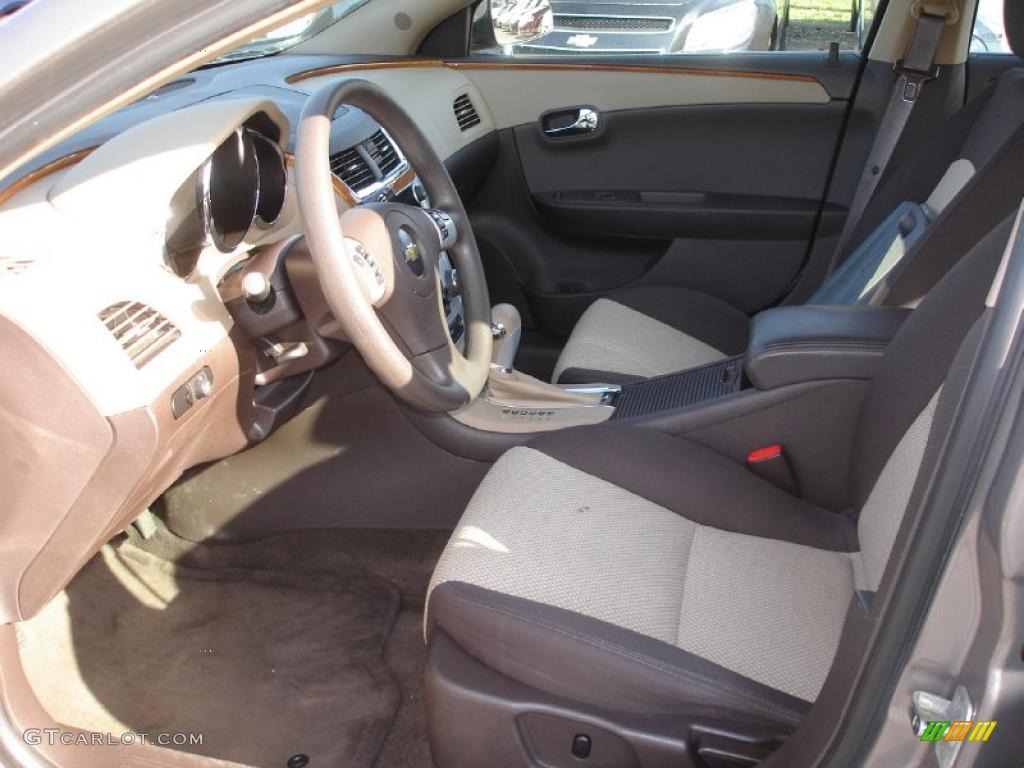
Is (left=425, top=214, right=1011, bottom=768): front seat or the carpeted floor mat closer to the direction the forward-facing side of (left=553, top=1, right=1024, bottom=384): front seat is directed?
the carpeted floor mat

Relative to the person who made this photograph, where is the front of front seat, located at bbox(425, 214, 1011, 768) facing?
facing to the left of the viewer

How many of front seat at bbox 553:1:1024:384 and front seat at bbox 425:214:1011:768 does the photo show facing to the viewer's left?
2

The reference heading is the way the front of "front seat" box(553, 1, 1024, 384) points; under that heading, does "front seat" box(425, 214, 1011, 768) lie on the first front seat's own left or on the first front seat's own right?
on the first front seat's own left

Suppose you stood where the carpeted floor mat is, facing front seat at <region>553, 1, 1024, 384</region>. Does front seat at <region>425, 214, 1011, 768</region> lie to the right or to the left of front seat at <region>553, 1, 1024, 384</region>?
right

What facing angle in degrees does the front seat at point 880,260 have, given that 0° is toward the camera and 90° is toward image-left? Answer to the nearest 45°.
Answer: approximately 90°

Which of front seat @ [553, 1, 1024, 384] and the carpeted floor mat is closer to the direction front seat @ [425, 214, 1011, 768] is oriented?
the carpeted floor mat
